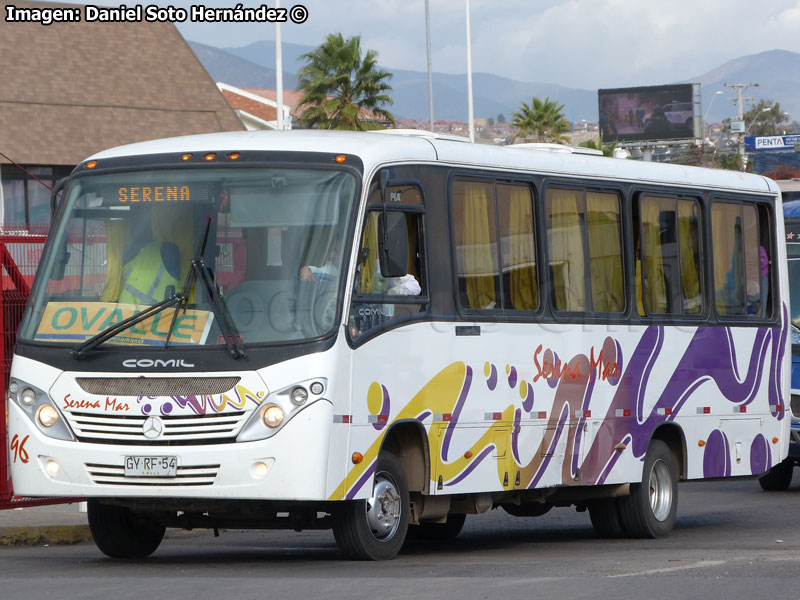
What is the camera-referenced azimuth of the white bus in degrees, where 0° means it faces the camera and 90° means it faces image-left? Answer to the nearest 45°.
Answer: approximately 45°

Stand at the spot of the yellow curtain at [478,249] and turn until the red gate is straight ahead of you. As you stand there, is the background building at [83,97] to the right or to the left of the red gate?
right

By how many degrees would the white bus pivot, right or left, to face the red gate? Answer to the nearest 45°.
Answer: approximately 90° to its right

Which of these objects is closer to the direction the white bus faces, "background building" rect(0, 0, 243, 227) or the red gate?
the red gate

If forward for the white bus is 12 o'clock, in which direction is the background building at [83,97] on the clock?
The background building is roughly at 4 o'clock from the white bus.
